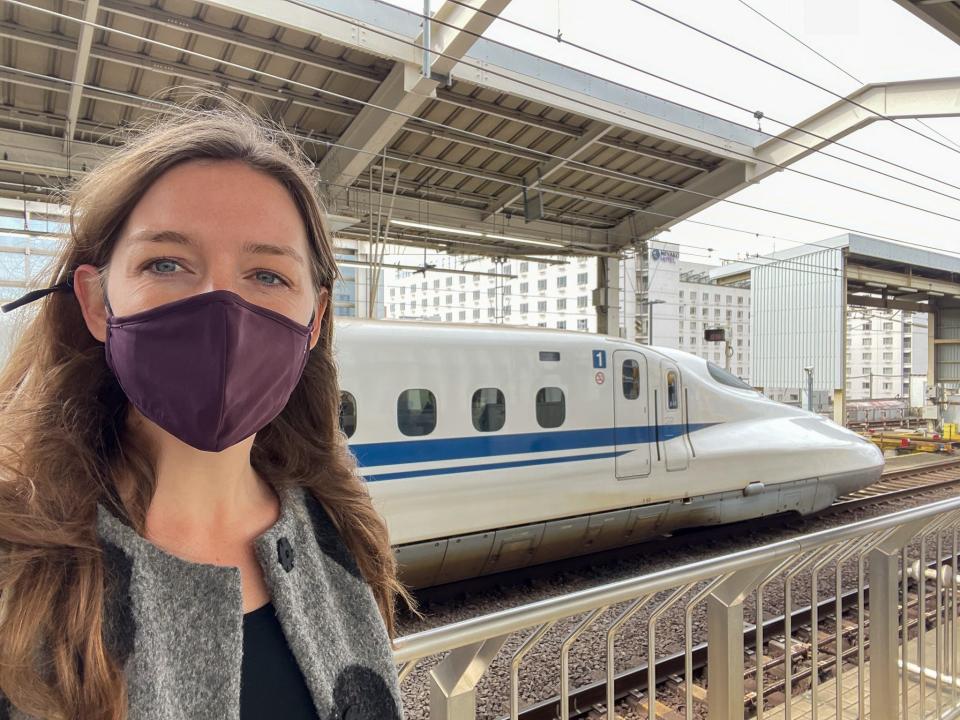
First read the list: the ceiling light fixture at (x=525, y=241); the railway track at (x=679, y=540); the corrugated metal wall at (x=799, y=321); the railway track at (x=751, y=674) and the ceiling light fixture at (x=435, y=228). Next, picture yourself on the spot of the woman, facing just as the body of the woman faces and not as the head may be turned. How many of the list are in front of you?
0

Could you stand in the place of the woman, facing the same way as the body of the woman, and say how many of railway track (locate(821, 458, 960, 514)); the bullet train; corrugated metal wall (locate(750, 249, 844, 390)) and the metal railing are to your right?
0

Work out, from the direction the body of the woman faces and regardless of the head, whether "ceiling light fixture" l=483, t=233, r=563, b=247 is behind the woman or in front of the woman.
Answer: behind

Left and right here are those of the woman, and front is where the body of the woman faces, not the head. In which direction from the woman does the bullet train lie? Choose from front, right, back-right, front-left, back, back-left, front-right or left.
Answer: back-left

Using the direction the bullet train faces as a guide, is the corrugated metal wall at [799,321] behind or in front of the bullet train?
in front

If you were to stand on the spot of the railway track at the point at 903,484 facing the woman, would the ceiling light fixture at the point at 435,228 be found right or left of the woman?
right

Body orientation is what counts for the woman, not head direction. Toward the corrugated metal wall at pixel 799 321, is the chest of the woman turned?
no

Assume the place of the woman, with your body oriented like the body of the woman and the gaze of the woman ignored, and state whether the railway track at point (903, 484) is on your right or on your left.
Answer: on your left

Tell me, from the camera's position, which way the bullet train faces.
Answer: facing away from the viewer and to the right of the viewer

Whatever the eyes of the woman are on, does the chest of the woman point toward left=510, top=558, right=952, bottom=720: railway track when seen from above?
no

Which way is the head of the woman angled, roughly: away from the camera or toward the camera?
toward the camera

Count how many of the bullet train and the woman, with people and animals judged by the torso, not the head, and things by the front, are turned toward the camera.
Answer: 1

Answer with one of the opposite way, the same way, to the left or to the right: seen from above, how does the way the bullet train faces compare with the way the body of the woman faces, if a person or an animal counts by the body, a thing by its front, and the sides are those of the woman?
to the left

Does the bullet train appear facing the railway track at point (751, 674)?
no

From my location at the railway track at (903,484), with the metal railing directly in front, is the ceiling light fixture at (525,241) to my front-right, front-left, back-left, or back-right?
front-right

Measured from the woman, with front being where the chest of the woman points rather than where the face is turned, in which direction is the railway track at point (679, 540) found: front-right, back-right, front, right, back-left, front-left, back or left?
back-left

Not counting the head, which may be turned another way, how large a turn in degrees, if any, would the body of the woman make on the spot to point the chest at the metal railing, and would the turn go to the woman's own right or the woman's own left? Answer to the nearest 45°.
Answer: approximately 135° to the woman's own left

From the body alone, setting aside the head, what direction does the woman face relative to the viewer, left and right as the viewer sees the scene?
facing the viewer
